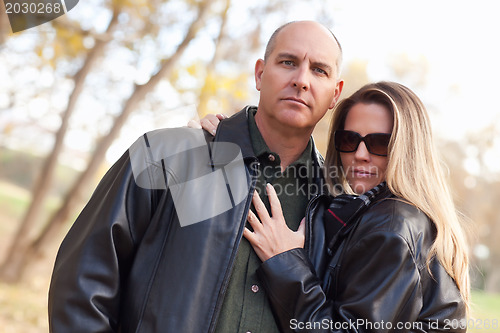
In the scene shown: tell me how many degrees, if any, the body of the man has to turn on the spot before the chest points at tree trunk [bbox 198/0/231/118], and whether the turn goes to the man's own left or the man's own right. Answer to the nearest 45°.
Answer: approximately 135° to the man's own left

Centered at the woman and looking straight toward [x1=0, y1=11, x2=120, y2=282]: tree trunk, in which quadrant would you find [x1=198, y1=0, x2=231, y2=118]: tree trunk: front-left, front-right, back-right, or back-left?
front-right

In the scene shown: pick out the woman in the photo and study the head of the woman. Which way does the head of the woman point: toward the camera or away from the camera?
toward the camera

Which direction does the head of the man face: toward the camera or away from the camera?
toward the camera

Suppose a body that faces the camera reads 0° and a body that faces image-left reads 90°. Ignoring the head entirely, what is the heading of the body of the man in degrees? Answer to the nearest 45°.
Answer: approximately 315°
